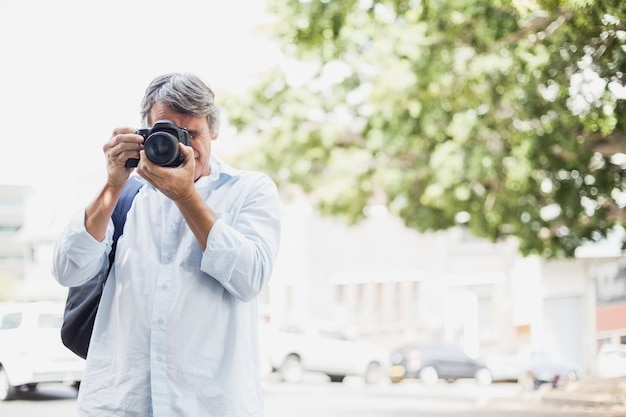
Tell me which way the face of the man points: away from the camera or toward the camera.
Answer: toward the camera

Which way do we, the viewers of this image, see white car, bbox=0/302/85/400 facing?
facing away from the viewer and to the left of the viewer
